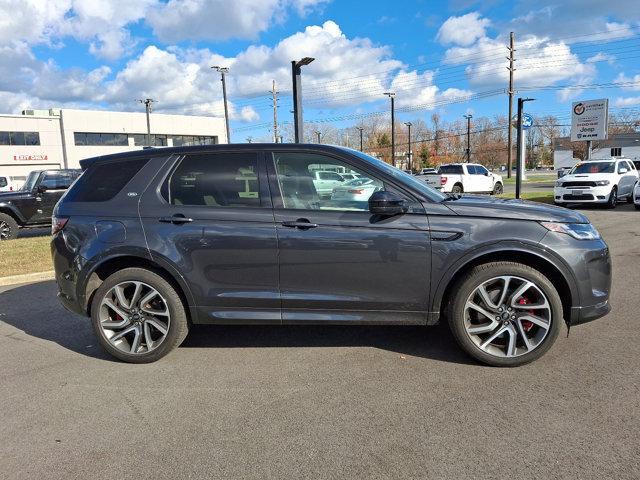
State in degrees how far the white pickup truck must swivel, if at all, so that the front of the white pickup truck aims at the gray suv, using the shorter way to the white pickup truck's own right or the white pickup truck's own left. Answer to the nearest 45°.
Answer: approximately 135° to the white pickup truck's own right

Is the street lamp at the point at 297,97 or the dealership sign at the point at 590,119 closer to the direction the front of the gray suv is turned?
the dealership sign

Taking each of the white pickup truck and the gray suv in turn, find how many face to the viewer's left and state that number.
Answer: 0

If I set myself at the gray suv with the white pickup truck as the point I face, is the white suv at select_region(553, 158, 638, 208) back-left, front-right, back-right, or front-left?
front-right

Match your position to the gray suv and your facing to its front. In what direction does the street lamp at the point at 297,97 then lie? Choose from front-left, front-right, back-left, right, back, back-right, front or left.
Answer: left

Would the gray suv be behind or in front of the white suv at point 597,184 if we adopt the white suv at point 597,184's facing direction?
in front

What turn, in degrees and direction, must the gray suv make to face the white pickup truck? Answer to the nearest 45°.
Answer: approximately 90° to its left

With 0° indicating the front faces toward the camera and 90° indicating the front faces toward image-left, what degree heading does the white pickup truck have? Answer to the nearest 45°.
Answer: approximately 225°

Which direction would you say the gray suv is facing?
to the viewer's right

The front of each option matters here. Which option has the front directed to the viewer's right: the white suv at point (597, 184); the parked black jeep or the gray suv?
the gray suv

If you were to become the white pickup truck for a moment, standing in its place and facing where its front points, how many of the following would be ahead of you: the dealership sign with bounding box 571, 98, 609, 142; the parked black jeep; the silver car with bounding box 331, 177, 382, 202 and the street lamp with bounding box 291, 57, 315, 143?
1

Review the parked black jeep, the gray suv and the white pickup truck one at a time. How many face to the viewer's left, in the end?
1

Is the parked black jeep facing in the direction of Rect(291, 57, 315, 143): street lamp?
no

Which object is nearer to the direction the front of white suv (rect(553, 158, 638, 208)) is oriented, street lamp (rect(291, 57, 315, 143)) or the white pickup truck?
the street lamp
